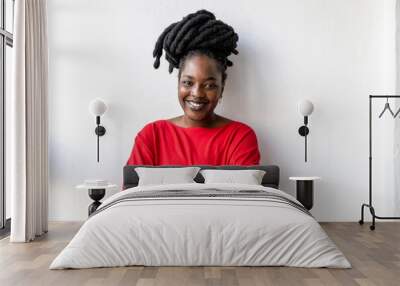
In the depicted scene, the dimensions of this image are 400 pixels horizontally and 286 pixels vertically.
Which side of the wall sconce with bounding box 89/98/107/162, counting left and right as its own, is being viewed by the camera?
front

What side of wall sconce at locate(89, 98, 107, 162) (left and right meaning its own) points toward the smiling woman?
left

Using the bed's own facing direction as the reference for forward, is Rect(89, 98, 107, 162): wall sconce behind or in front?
behind

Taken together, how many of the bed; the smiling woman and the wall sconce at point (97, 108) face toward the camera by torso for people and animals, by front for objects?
3

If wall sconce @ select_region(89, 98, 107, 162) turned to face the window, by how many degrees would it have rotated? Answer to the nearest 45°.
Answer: approximately 90° to its right

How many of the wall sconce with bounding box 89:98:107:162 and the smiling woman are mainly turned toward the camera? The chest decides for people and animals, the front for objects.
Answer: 2
